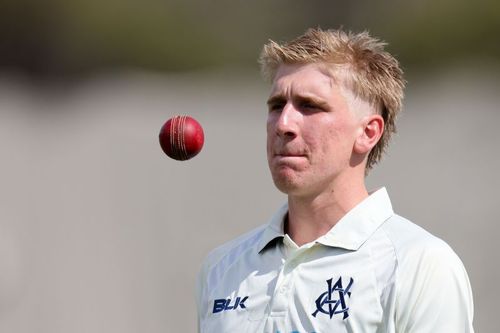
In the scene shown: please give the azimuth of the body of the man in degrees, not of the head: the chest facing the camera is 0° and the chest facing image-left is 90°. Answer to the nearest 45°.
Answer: approximately 45°

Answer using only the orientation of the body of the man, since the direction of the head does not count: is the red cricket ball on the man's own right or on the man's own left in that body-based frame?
on the man's own right

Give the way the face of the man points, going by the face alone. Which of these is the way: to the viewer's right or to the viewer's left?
to the viewer's left
